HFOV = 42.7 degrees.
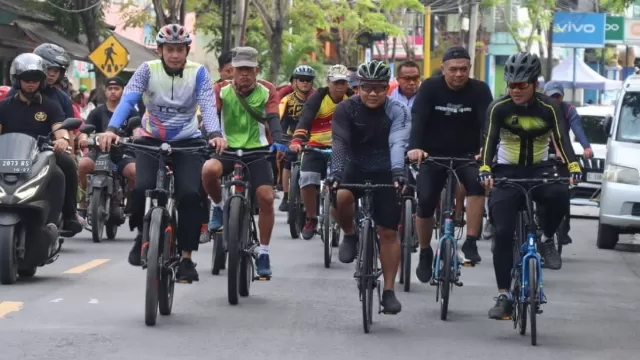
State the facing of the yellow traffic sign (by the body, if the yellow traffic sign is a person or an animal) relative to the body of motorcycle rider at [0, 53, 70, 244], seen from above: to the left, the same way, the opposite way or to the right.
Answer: the same way

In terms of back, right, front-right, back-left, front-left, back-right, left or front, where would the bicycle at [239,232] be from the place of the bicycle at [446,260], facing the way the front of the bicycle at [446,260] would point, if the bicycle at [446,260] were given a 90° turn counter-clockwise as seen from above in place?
back

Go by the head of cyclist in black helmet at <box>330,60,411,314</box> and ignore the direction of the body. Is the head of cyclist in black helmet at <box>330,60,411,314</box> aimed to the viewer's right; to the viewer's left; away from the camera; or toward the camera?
toward the camera

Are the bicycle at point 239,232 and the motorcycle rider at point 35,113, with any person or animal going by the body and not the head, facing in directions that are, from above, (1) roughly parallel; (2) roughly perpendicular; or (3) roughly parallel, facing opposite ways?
roughly parallel

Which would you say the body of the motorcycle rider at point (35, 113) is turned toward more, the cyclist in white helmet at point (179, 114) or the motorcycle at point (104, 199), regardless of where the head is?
the cyclist in white helmet

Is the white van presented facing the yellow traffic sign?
no

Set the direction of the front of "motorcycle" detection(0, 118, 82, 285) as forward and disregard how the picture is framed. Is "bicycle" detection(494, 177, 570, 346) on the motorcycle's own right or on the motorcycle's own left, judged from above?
on the motorcycle's own left

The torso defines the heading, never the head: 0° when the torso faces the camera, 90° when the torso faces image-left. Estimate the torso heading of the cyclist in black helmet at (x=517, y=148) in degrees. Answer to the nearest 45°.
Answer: approximately 0°

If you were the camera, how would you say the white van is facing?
facing the viewer

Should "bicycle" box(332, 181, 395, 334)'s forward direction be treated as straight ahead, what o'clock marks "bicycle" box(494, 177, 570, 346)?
"bicycle" box(494, 177, 570, 346) is roughly at 9 o'clock from "bicycle" box(332, 181, 395, 334).

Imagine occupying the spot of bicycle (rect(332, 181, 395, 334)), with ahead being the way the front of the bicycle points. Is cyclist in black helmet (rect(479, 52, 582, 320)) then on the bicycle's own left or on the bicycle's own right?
on the bicycle's own left

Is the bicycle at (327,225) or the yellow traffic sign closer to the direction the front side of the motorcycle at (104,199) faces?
the bicycle

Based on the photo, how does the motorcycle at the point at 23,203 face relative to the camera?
toward the camera

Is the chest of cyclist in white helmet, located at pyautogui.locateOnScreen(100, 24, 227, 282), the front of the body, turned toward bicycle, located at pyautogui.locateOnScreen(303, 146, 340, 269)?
no

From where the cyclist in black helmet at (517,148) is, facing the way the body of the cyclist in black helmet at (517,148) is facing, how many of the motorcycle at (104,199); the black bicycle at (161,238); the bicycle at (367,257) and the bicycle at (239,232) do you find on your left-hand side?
0

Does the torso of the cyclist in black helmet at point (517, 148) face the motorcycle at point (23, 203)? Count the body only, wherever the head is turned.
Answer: no

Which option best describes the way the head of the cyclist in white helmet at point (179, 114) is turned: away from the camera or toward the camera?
toward the camera

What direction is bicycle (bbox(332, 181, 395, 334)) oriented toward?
toward the camera

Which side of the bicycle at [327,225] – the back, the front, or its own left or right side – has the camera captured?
front
